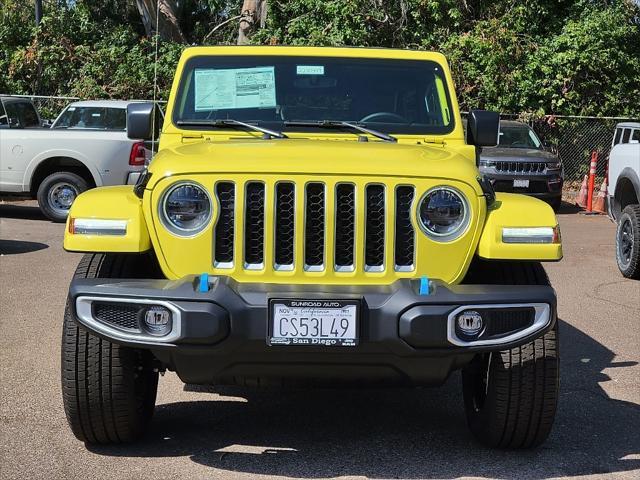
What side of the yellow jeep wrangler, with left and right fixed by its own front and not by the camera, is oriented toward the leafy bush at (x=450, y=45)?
back

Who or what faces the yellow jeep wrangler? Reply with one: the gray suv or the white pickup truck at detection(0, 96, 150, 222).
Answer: the gray suv

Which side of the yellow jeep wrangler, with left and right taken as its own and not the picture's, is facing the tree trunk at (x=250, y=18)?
back

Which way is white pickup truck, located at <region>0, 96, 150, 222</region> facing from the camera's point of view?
to the viewer's left

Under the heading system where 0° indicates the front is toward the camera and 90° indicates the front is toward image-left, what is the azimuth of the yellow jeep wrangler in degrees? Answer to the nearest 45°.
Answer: approximately 0°

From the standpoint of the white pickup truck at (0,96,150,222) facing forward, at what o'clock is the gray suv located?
The gray suv is roughly at 6 o'clock from the white pickup truck.

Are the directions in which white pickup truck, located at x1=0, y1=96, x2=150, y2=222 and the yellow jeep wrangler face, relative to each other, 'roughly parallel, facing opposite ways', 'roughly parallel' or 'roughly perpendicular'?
roughly perpendicular

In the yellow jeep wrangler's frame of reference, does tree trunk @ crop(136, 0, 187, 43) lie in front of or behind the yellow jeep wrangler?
behind

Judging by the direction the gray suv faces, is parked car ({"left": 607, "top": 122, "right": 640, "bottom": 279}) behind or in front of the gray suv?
in front
